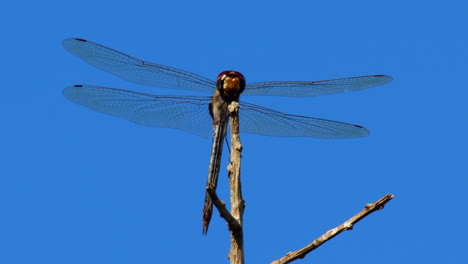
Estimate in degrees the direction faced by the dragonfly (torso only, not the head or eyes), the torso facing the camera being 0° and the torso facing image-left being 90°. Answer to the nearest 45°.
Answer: approximately 0°
